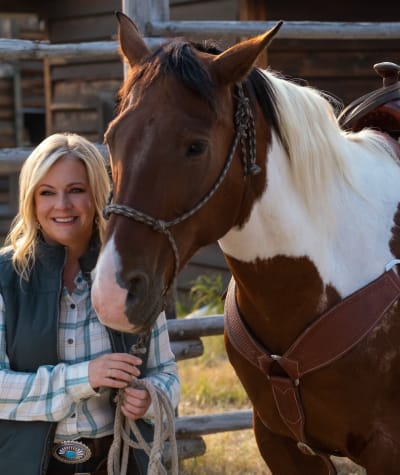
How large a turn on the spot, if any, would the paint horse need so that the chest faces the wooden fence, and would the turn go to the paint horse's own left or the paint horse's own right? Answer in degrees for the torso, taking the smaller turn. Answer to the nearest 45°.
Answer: approximately 135° to the paint horse's own right

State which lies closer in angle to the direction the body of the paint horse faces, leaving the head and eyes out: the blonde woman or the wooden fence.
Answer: the blonde woman

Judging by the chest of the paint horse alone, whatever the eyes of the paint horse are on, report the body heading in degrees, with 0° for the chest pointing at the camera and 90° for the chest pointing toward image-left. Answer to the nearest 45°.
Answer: approximately 45°

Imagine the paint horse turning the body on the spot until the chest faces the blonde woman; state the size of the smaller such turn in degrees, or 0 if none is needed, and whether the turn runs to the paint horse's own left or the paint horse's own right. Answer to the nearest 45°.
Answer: approximately 45° to the paint horse's own right
